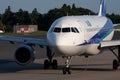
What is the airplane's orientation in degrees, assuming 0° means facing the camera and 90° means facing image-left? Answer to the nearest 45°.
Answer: approximately 0°
